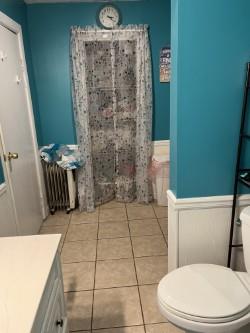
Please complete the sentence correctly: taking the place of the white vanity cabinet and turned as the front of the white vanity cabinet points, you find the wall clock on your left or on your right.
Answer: on your left

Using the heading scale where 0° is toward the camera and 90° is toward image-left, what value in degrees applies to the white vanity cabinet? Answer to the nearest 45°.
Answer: approximately 270°

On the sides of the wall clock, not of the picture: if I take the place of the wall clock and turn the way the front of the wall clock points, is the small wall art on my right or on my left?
on my left

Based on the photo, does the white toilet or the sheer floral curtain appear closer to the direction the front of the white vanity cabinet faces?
the white toilet

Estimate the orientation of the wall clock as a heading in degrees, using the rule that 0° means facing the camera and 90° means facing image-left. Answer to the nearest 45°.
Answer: approximately 0°

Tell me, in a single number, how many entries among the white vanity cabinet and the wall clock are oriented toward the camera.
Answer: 1

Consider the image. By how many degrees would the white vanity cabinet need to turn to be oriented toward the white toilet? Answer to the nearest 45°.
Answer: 0° — it already faces it

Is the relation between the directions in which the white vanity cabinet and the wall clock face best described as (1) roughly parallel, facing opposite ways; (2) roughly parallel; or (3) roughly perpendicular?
roughly perpendicular
